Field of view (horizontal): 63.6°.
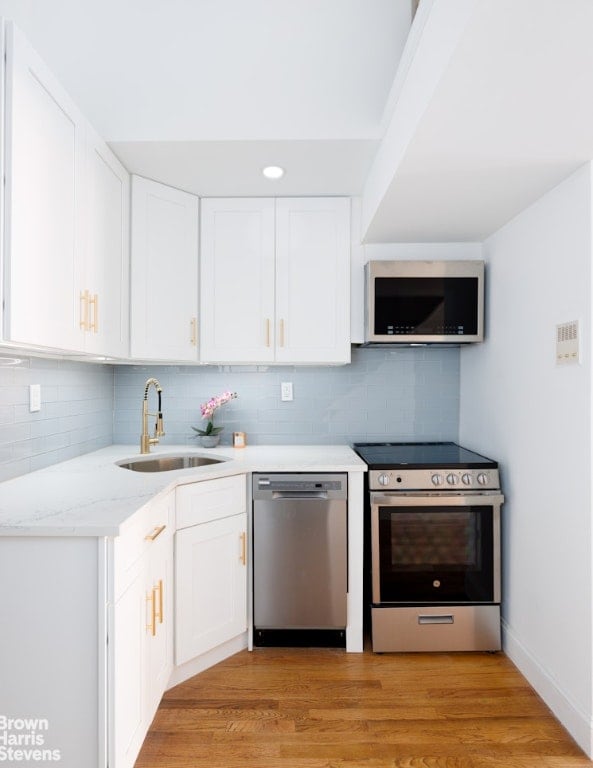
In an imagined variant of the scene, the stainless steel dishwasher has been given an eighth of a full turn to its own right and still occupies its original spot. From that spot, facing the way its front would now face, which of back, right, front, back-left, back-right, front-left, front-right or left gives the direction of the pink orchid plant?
right

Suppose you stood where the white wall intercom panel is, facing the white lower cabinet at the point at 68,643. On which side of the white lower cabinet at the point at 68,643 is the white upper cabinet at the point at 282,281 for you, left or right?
right

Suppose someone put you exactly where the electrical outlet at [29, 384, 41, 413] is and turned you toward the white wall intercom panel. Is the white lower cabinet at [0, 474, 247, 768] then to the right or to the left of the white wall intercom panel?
right

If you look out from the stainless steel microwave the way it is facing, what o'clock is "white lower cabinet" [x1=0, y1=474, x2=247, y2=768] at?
The white lower cabinet is roughly at 1 o'clock from the stainless steel microwave.

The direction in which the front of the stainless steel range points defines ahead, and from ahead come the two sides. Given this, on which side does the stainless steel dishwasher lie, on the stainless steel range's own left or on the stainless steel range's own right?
on the stainless steel range's own right

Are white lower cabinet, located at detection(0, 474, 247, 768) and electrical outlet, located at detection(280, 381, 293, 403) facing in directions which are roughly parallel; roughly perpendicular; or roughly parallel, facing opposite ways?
roughly perpendicular

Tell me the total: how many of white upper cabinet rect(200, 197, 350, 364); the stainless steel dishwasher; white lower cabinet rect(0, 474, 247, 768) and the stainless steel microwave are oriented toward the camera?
3

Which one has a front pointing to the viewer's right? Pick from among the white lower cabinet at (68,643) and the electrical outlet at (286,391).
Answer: the white lower cabinet

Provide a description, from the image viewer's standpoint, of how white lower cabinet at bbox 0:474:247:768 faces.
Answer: facing to the right of the viewer
